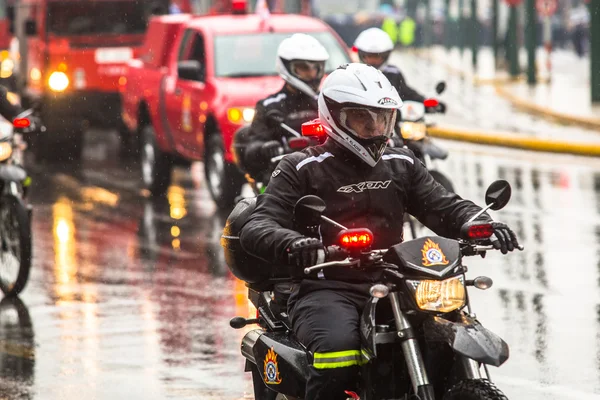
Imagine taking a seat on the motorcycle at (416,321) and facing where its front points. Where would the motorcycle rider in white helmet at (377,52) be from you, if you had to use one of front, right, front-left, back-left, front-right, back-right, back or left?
back-left

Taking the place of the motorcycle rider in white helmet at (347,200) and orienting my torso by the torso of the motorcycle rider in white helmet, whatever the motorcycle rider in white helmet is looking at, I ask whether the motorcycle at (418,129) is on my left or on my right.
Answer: on my left

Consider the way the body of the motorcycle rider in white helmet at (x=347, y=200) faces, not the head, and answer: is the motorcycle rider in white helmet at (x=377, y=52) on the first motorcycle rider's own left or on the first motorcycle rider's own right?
on the first motorcycle rider's own left

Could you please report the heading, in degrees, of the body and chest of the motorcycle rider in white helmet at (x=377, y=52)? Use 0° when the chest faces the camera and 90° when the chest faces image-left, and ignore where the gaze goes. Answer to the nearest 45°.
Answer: approximately 315°
